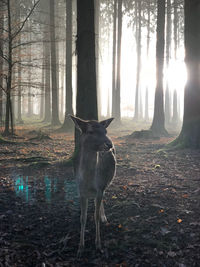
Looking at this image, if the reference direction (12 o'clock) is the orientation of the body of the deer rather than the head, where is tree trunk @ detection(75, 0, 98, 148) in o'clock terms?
The tree trunk is roughly at 6 o'clock from the deer.

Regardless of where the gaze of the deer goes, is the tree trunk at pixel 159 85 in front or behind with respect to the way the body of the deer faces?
behind

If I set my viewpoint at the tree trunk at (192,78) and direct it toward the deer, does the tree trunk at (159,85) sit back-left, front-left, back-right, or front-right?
back-right

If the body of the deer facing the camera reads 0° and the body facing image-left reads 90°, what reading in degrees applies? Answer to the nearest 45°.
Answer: approximately 0°

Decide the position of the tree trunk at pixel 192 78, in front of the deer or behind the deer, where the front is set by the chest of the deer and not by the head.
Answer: behind

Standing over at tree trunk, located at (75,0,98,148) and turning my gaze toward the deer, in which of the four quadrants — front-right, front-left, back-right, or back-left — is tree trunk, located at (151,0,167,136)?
back-left
